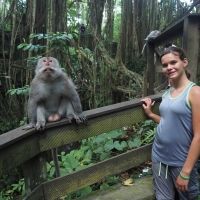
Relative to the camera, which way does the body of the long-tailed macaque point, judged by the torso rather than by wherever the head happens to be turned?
toward the camera

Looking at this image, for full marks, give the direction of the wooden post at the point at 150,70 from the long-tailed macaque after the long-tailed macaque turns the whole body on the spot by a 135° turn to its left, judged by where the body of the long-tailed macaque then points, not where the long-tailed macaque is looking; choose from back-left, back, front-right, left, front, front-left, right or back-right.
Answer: front

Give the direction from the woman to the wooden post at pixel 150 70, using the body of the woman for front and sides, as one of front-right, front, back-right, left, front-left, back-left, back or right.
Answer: back-right

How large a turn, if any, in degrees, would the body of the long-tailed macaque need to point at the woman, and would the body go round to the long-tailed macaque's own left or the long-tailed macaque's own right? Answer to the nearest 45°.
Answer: approximately 45° to the long-tailed macaque's own left

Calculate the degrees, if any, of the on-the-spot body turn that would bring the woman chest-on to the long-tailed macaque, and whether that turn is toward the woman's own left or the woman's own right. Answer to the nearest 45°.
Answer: approximately 90° to the woman's own right

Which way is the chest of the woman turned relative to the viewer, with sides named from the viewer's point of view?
facing the viewer and to the left of the viewer

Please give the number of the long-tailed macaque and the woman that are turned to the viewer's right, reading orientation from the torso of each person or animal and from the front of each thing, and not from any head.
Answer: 0

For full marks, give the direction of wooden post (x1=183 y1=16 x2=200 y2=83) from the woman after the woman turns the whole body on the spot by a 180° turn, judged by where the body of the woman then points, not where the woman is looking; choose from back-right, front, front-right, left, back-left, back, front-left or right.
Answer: front-left
